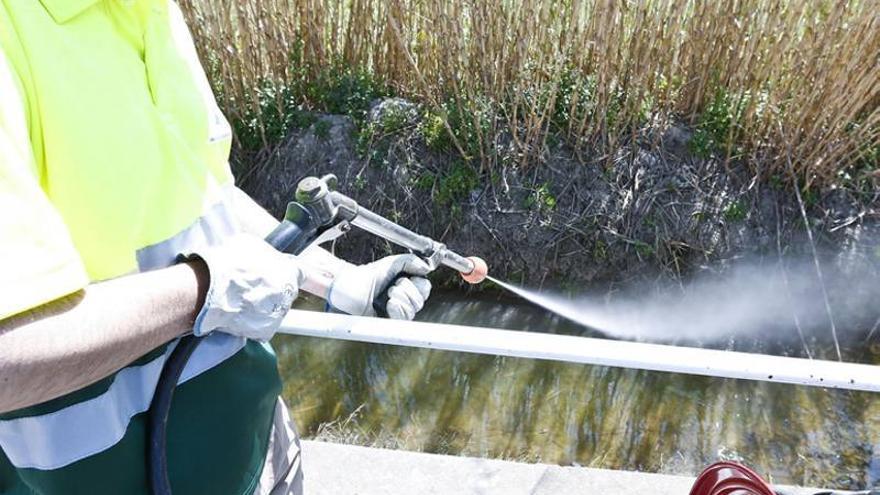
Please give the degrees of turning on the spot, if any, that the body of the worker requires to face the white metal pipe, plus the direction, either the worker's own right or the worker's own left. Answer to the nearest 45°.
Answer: approximately 45° to the worker's own left

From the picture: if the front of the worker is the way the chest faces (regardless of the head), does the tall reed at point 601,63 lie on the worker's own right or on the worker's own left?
on the worker's own left
